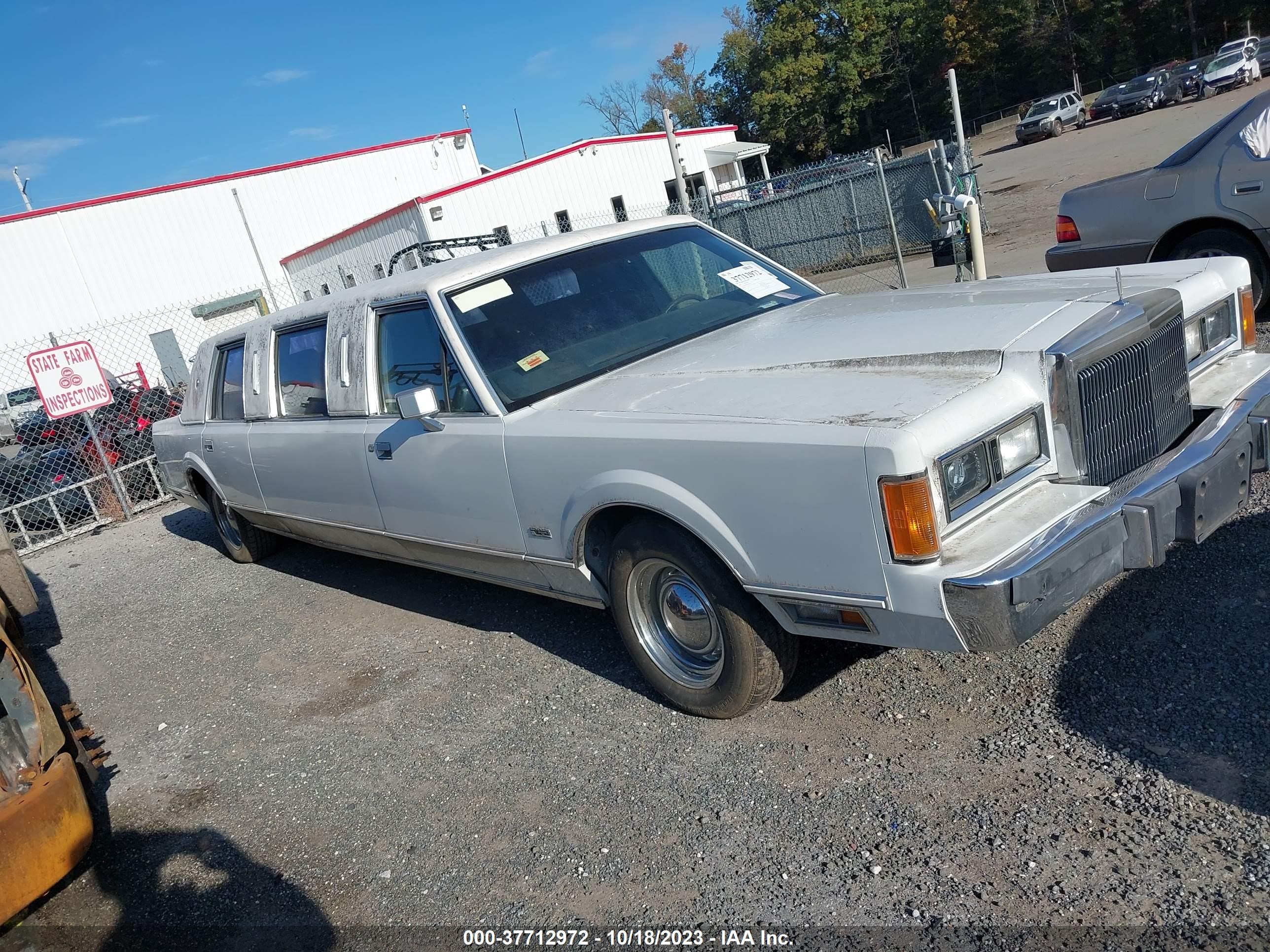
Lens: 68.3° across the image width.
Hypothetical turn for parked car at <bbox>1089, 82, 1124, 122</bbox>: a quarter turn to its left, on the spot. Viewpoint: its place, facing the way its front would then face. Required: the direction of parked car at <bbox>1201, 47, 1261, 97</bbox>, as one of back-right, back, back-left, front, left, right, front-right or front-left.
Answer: front

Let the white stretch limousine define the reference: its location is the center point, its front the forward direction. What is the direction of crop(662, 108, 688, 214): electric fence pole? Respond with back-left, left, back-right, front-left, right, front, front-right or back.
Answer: back-left

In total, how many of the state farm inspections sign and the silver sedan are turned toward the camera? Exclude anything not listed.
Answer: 1

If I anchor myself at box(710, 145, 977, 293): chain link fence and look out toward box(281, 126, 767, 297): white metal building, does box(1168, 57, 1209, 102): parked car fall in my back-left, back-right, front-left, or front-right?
front-right

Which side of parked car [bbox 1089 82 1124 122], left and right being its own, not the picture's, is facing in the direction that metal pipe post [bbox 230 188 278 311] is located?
front

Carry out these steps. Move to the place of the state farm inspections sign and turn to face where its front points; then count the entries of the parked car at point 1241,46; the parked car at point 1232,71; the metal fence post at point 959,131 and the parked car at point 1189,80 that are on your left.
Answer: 4

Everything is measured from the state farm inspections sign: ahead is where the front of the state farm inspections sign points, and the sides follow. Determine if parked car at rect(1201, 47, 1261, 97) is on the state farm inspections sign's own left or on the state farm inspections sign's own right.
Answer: on the state farm inspections sign's own left

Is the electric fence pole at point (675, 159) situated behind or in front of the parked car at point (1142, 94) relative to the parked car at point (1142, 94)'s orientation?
in front

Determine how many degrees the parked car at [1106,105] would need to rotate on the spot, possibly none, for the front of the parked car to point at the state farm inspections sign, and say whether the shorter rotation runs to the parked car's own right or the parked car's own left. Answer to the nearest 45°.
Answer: approximately 45° to the parked car's own left

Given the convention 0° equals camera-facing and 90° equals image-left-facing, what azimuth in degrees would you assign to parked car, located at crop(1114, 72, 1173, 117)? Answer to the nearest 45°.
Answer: approximately 45°

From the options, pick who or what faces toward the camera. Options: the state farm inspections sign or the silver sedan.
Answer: the state farm inspections sign

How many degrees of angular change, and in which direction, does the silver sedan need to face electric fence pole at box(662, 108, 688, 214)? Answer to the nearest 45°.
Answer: approximately 135° to its left

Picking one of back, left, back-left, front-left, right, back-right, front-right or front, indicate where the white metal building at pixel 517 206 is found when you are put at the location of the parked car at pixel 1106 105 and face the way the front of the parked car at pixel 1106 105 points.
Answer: front

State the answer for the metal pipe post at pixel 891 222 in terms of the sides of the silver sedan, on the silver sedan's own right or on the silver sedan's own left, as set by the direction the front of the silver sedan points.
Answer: on the silver sedan's own left

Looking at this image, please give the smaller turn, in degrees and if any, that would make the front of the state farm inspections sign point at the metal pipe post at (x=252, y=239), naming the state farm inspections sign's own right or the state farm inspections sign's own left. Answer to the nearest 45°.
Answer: approximately 180°

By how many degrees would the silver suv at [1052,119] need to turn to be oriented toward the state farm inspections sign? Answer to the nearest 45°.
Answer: approximately 45° to its left

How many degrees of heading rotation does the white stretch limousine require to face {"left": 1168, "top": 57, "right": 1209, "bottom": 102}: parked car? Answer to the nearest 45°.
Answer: approximately 90° to its left

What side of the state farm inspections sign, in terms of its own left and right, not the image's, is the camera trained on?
front

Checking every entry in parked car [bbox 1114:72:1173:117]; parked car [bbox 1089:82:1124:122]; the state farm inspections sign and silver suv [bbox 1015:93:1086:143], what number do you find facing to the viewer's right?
0
